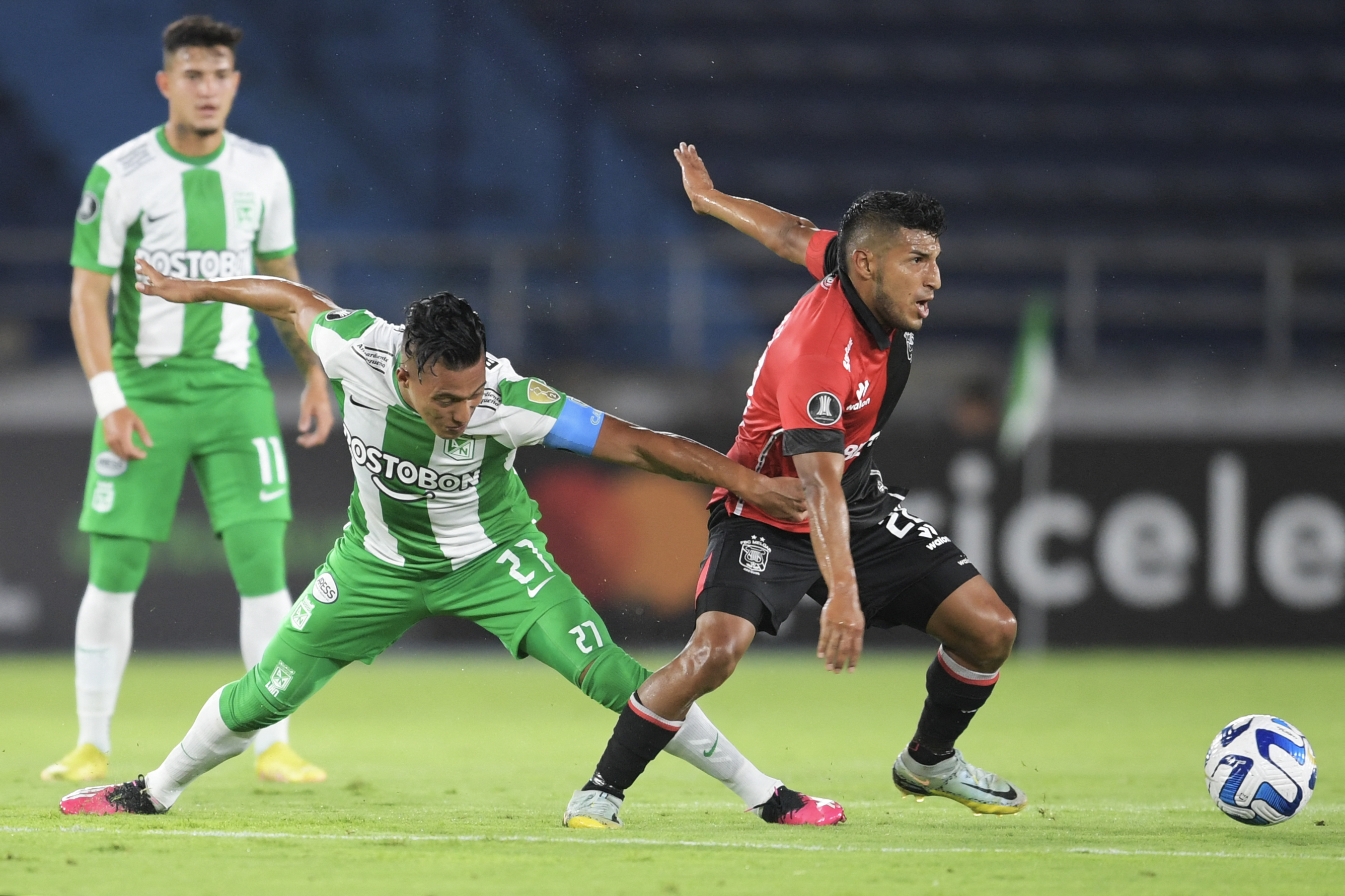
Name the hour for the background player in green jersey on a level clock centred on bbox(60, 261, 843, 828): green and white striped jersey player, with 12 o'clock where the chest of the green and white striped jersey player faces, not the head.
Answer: The background player in green jersey is roughly at 5 o'clock from the green and white striped jersey player.

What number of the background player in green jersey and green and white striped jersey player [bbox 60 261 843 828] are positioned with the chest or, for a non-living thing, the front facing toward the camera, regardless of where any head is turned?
2

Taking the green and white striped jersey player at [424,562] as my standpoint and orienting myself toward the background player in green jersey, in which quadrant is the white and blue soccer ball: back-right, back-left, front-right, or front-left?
back-right

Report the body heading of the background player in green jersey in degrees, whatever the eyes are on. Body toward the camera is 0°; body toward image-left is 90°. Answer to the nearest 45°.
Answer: approximately 0°

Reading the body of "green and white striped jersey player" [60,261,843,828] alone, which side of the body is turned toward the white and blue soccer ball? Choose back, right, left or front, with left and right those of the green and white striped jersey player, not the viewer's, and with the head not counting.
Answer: left

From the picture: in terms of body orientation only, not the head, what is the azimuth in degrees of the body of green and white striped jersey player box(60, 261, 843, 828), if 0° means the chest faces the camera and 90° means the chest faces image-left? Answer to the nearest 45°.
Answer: approximately 0°

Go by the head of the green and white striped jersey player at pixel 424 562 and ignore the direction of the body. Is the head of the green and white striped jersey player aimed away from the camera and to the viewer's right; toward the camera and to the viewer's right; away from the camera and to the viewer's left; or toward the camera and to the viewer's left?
toward the camera and to the viewer's right

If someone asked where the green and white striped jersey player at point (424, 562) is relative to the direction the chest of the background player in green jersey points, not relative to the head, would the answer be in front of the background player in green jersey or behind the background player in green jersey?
in front

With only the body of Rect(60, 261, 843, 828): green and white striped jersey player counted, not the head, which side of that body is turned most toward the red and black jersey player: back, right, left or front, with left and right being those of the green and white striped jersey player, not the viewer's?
left

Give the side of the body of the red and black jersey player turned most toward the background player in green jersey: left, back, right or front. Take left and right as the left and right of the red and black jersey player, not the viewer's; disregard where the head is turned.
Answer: back
